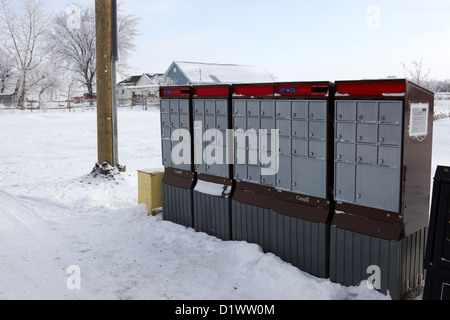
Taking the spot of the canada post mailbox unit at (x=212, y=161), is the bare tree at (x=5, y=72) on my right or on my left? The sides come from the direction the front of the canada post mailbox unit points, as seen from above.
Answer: on my right

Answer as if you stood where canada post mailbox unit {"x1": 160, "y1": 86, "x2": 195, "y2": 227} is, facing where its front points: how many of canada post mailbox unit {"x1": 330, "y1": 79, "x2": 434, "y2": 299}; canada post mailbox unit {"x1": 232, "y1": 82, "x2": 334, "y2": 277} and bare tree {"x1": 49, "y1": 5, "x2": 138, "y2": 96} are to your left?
2

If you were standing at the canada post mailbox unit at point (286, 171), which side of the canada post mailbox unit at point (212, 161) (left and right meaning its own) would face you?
left

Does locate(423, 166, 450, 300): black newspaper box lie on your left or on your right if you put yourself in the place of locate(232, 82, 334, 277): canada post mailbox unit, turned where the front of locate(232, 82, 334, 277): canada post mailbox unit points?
on your left

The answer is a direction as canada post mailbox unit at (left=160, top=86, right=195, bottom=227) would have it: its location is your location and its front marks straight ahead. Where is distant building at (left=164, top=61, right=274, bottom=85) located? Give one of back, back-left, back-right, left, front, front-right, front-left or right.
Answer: back-right

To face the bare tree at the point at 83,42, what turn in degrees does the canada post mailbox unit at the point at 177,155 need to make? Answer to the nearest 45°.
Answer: approximately 135° to its right

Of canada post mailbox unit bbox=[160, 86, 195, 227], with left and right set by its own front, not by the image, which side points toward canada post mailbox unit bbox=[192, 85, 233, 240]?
left

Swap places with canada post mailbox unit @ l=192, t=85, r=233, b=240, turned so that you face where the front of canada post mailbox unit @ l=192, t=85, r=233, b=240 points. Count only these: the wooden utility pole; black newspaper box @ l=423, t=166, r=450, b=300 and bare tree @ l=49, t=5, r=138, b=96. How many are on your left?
1

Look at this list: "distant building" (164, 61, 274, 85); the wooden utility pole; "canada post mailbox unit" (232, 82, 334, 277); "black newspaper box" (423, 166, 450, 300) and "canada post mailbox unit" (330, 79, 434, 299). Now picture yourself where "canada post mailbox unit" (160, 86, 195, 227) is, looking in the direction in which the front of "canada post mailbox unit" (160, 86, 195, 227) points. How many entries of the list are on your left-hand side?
3

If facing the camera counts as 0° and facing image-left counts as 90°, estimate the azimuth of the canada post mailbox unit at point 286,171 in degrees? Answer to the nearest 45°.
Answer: approximately 45°
